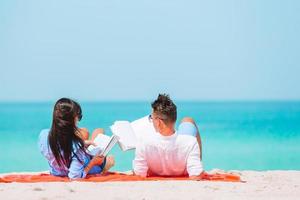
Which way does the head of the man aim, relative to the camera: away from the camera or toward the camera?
away from the camera

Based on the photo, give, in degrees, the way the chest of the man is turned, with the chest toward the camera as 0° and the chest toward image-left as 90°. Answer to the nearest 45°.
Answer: approximately 180°

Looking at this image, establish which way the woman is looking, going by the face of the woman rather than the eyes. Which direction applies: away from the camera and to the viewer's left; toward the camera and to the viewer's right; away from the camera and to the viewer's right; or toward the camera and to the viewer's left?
away from the camera and to the viewer's right

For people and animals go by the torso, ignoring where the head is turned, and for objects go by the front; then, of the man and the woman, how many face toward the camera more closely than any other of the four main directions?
0

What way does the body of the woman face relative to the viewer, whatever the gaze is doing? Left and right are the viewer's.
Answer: facing away from the viewer and to the right of the viewer

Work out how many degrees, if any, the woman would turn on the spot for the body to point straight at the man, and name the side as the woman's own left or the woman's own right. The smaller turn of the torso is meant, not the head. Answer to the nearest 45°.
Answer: approximately 45° to the woman's own right

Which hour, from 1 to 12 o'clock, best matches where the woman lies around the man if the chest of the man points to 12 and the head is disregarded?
The woman is roughly at 9 o'clock from the man.
